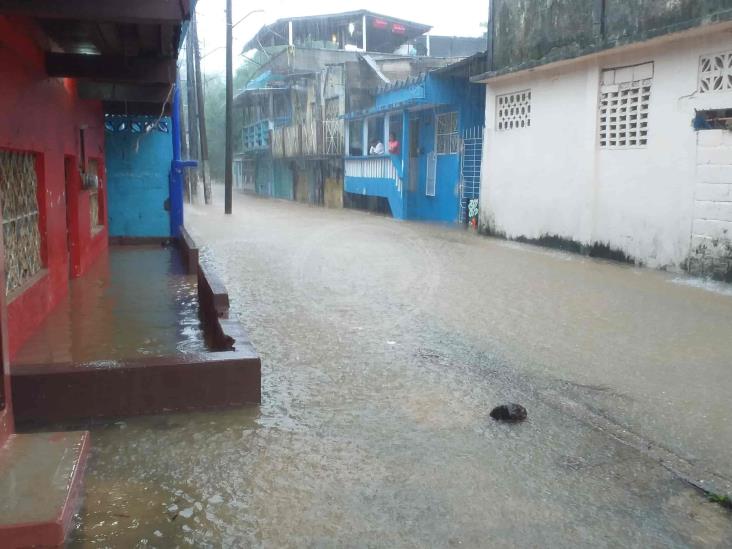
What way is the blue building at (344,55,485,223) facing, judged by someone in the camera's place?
facing the viewer and to the left of the viewer

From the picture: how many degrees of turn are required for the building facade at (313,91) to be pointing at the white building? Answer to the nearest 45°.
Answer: approximately 45° to its left

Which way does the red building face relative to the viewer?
to the viewer's right

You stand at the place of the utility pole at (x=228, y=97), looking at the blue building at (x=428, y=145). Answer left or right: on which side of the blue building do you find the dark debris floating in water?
right

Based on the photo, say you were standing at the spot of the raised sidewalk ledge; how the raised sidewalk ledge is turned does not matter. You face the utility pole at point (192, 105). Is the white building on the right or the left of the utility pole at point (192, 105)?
right

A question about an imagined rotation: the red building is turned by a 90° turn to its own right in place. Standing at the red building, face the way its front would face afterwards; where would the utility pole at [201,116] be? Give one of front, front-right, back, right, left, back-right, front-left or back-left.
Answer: back

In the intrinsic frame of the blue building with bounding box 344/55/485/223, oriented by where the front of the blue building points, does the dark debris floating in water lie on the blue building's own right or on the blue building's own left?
on the blue building's own left

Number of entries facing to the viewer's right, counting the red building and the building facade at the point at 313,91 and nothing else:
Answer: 1

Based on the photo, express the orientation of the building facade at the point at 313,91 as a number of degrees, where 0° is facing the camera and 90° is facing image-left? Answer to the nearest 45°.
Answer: approximately 45°
